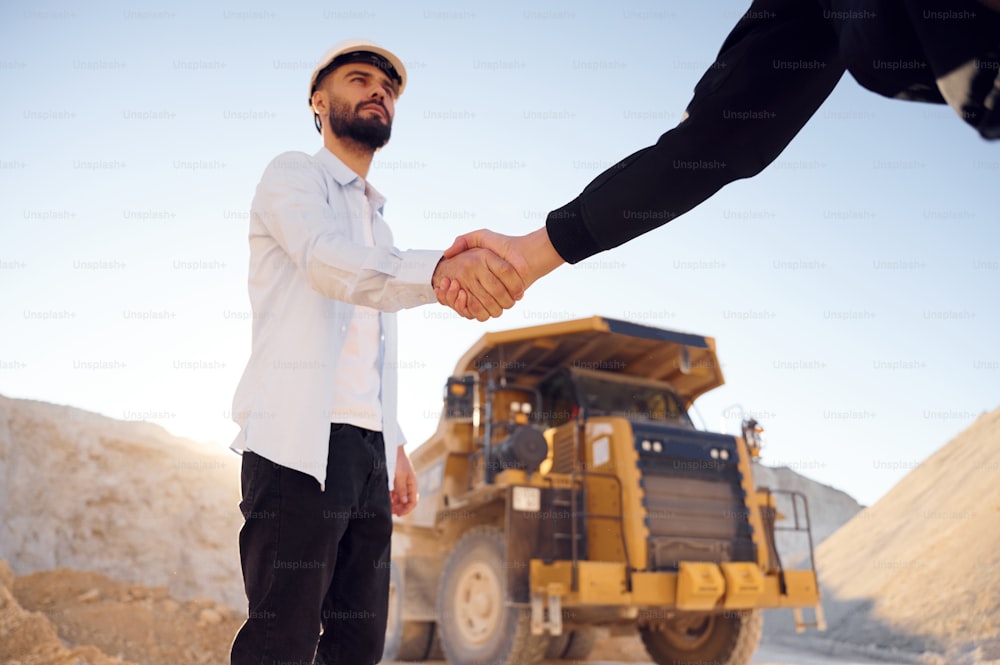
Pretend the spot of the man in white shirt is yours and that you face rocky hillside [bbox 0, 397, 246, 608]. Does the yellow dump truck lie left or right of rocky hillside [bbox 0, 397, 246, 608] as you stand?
right

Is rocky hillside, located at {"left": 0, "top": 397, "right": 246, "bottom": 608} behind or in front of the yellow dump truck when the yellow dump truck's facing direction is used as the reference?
behind

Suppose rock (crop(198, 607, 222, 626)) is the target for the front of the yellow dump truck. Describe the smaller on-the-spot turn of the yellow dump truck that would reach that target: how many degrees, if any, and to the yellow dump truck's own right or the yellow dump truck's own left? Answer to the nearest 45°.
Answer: approximately 135° to the yellow dump truck's own right

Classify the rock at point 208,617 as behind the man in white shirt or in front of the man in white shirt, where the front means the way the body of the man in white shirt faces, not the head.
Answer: behind

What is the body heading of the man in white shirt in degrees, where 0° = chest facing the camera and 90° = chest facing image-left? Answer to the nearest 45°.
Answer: approximately 315°

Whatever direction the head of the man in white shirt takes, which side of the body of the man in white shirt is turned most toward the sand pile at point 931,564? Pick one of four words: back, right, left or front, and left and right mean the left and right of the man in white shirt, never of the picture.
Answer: left

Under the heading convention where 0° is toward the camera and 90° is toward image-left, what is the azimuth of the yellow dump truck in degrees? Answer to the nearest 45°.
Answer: approximately 315°

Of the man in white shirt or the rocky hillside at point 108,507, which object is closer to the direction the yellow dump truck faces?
the man in white shirt
